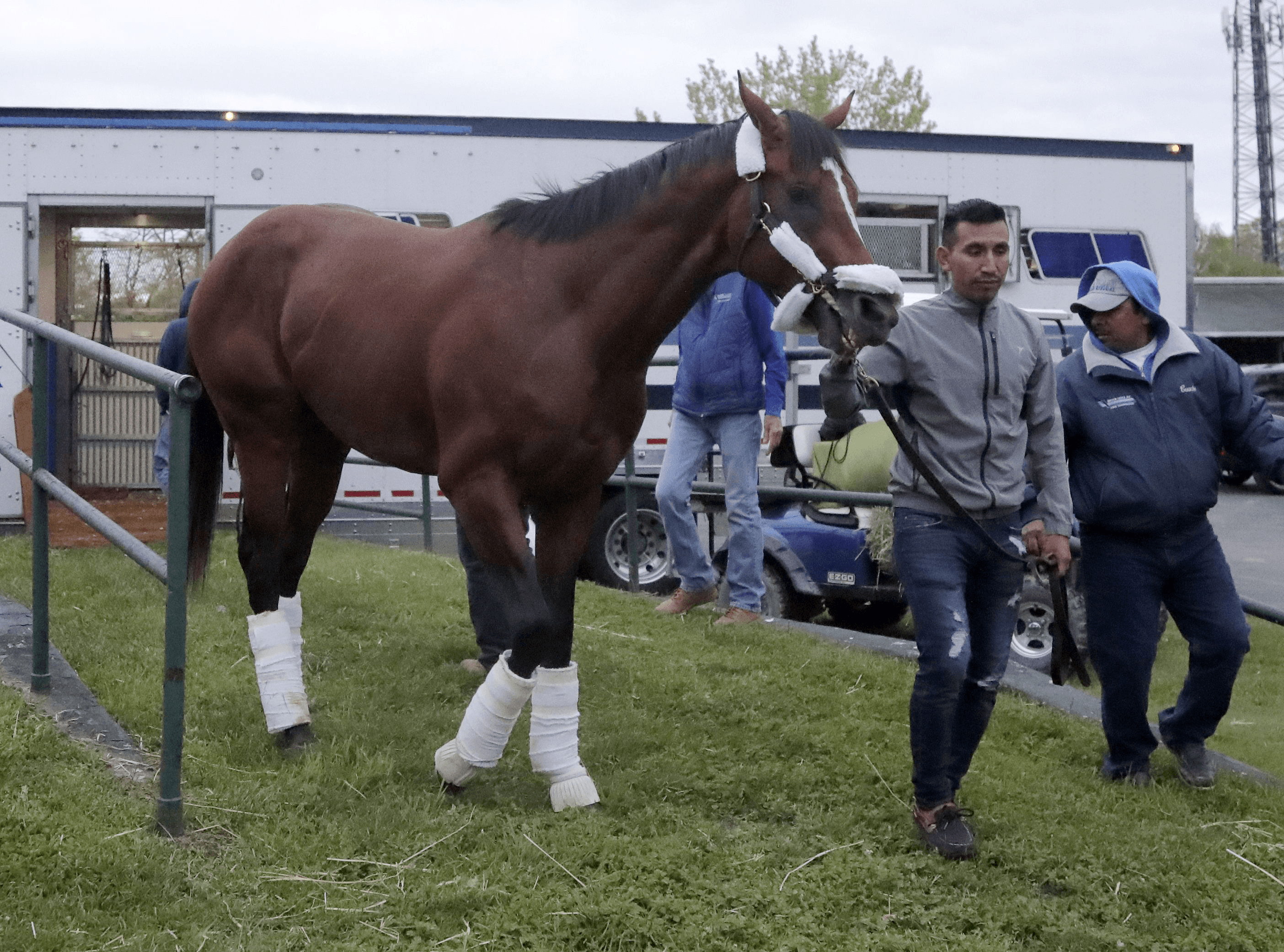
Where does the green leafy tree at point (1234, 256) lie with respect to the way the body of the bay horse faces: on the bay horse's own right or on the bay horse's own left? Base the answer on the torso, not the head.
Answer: on the bay horse's own left

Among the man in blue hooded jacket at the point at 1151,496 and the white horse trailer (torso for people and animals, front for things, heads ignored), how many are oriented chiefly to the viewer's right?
1

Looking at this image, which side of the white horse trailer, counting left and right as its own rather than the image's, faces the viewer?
right

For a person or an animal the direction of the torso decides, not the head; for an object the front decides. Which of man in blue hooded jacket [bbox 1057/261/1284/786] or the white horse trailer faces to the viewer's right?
the white horse trailer

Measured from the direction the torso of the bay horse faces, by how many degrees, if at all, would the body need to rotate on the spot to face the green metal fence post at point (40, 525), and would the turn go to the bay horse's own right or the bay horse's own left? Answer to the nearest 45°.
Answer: approximately 180°

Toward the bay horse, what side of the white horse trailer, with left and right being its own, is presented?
right
